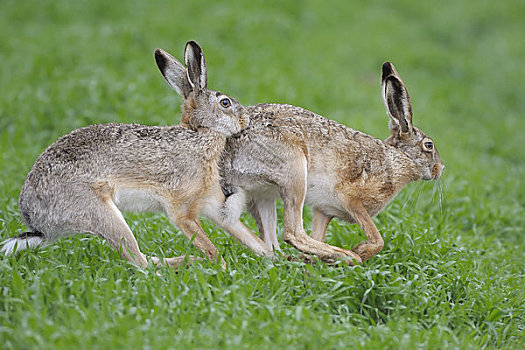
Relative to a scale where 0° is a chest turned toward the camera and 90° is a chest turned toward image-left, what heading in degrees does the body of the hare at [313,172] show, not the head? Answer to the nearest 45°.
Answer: approximately 270°

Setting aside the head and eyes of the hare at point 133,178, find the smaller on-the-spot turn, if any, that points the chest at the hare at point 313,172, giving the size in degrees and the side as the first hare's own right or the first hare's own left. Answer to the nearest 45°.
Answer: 0° — it already faces it

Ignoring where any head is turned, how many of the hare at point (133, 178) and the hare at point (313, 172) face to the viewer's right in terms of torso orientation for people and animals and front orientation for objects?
2

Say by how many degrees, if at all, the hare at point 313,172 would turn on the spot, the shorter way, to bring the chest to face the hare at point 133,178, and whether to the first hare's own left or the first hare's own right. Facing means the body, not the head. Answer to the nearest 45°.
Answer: approximately 135° to the first hare's own right

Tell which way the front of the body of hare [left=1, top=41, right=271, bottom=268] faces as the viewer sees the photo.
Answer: to the viewer's right

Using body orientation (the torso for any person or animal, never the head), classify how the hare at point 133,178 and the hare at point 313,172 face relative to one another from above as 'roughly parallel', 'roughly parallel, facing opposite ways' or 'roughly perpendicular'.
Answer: roughly parallel
